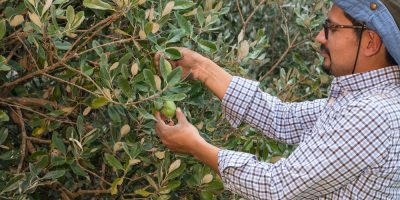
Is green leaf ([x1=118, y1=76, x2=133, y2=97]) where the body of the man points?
yes

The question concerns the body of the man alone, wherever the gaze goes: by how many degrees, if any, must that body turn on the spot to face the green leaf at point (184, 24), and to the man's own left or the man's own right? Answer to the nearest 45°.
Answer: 0° — they already face it

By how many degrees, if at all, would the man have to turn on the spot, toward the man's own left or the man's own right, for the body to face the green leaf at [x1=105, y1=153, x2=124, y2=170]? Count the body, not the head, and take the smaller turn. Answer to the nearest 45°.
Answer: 0° — they already face it

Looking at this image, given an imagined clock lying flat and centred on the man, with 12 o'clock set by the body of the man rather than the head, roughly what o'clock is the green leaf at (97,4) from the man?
The green leaf is roughly at 12 o'clock from the man.

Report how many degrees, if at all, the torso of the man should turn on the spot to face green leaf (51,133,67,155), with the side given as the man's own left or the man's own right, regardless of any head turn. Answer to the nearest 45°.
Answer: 0° — they already face it

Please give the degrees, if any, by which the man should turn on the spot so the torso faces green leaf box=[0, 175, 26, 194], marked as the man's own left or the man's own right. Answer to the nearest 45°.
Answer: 0° — they already face it

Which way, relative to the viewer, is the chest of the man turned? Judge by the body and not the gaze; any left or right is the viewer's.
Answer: facing to the left of the viewer

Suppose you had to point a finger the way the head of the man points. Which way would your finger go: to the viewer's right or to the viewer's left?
to the viewer's left

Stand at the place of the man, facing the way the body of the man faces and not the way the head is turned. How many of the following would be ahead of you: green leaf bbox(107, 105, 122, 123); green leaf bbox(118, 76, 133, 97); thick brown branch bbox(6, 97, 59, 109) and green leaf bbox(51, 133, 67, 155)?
4

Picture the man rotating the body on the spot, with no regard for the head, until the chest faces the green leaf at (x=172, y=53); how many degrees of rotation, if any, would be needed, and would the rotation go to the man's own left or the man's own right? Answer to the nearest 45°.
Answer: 0° — they already face it
